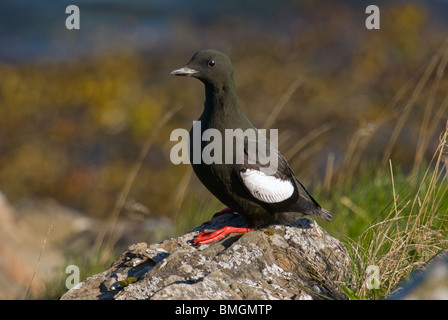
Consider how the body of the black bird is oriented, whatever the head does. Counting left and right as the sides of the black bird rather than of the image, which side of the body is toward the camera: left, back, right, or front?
left
